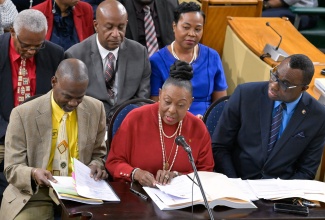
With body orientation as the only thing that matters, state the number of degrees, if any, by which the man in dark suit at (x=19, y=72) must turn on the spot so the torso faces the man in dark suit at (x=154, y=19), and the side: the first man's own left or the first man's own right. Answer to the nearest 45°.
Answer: approximately 135° to the first man's own left

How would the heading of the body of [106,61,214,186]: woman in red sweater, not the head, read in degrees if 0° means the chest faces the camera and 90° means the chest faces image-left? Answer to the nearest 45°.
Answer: approximately 0°

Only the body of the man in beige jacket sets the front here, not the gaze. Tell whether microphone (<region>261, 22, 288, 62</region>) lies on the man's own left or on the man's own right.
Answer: on the man's own left

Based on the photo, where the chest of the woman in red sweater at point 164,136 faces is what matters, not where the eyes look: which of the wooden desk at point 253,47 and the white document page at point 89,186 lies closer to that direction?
the white document page

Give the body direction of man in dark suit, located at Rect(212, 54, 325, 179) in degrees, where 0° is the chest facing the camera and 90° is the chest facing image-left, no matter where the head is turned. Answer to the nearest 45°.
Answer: approximately 45°

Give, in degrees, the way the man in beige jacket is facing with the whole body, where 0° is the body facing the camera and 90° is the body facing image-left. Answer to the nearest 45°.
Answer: approximately 315°

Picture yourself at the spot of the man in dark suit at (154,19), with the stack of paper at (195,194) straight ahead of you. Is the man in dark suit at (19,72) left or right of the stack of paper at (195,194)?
right

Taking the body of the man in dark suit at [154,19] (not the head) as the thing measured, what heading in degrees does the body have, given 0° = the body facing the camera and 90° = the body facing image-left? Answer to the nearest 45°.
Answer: approximately 0°

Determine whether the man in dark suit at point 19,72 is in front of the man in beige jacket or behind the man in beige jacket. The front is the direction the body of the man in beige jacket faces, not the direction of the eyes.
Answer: behind

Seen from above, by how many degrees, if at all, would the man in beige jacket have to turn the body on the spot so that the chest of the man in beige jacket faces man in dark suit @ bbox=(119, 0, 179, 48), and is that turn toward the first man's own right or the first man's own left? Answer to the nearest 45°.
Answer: approximately 90° to the first man's own left
